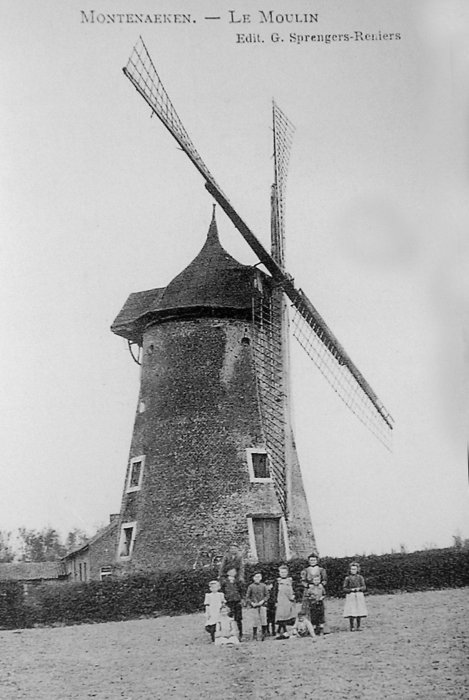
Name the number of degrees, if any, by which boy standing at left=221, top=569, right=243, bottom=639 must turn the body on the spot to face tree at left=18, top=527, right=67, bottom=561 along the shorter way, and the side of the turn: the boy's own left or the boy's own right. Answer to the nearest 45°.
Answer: approximately 135° to the boy's own right

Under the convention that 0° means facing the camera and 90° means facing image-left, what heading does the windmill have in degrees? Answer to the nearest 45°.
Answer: approximately 315°

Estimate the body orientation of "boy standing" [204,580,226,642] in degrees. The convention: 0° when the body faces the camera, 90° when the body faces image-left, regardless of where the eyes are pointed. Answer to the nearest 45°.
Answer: approximately 0°

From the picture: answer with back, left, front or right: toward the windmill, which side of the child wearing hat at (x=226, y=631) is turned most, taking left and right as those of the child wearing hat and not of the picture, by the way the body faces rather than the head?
back

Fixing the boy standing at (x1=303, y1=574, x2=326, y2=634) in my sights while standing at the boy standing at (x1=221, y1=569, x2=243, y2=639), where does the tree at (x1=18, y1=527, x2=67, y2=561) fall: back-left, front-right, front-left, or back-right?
back-left

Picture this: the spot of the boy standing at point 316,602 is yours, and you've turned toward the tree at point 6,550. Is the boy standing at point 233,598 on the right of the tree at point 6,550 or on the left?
left

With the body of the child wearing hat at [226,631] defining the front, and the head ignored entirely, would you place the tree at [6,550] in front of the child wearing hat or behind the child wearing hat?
behind

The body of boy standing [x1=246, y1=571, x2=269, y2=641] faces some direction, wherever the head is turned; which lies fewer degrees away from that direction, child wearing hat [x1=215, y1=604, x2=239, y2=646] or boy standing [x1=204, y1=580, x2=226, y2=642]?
the child wearing hat

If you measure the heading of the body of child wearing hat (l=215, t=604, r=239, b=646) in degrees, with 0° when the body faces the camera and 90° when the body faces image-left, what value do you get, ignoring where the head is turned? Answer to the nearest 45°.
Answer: approximately 0°
